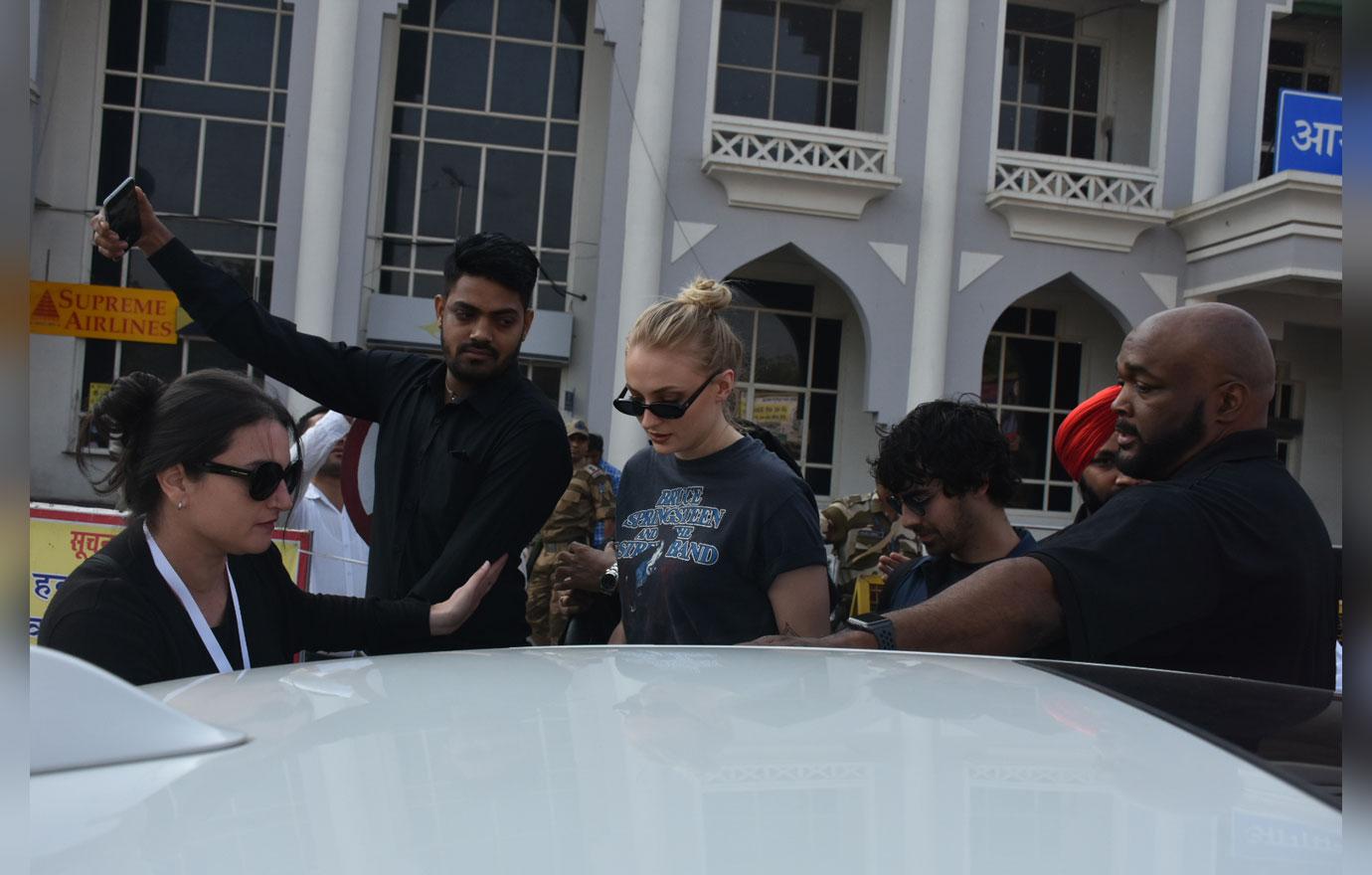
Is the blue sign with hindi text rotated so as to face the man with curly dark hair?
yes

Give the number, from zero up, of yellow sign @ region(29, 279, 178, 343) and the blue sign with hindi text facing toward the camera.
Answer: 2

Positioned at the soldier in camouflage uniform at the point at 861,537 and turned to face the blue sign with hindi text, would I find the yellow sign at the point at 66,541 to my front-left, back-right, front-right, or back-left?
back-left

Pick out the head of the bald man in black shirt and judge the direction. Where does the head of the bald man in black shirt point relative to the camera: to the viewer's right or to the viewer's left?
to the viewer's left

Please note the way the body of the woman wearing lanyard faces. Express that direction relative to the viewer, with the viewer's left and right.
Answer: facing the viewer and to the right of the viewer

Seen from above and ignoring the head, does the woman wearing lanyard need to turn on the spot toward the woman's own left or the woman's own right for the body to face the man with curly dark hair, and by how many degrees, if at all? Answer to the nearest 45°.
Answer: approximately 45° to the woman's own left

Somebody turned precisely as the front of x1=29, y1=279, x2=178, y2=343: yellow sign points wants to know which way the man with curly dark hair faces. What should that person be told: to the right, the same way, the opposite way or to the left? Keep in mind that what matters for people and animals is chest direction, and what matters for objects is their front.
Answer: to the right

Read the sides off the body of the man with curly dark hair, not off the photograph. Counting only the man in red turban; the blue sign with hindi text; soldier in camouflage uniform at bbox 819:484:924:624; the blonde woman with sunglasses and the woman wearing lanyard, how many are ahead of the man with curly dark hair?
2

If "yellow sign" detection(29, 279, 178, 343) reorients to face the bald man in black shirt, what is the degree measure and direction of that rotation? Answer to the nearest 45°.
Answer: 0° — it already faces them

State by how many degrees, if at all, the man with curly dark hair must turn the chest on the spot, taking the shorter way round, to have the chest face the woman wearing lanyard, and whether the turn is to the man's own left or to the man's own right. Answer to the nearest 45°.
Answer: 0° — they already face them

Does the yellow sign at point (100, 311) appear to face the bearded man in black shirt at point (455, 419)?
yes

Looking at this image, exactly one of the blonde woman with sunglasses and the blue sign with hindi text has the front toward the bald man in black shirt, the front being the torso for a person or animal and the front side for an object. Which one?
the blue sign with hindi text
